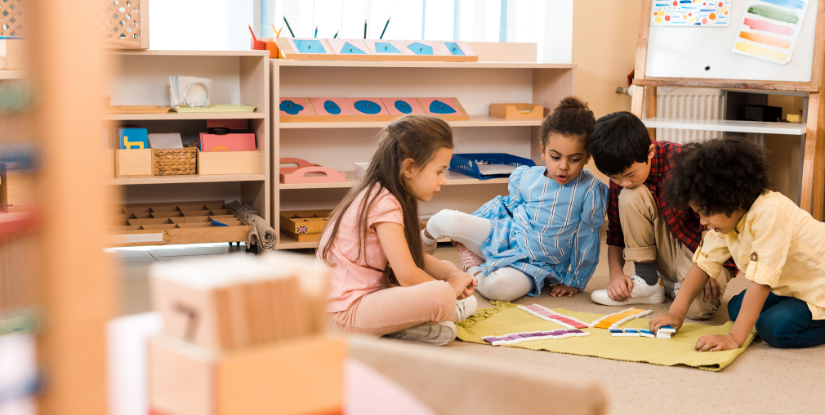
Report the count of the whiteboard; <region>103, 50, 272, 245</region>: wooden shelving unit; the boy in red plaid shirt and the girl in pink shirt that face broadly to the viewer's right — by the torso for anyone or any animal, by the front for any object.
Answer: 1

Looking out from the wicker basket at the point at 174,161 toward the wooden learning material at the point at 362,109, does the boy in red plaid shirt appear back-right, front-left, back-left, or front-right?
front-right

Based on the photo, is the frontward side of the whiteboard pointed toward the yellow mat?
yes

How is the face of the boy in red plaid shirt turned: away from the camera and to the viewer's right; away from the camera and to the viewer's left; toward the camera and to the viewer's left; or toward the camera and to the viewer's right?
toward the camera and to the viewer's left

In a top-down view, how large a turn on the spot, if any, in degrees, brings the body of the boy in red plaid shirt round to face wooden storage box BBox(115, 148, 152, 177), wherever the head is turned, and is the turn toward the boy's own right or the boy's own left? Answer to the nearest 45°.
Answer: approximately 45° to the boy's own right

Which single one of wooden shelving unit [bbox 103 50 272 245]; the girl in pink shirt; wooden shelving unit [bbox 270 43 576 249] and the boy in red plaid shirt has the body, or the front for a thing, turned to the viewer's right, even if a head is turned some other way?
the girl in pink shirt

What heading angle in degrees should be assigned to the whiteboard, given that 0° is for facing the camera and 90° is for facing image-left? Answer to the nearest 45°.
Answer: approximately 0°

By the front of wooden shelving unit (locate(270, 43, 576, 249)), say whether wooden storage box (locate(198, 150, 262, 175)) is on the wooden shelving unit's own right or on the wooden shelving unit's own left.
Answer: on the wooden shelving unit's own right

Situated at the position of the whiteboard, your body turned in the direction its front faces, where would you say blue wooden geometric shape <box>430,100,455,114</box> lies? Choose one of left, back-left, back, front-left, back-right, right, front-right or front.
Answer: right

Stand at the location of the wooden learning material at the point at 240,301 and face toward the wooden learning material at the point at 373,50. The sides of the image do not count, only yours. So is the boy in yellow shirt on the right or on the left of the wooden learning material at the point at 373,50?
right

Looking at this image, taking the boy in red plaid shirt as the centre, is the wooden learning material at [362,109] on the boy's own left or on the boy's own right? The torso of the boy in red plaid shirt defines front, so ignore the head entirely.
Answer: on the boy's own right

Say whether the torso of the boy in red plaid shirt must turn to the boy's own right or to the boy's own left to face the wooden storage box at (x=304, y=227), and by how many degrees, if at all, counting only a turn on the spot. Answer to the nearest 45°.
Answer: approximately 45° to the boy's own right

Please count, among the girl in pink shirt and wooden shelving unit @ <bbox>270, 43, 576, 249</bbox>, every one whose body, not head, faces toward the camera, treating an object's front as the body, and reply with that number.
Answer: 1

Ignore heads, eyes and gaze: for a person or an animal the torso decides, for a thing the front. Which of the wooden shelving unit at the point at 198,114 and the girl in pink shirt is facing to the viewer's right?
the girl in pink shirt

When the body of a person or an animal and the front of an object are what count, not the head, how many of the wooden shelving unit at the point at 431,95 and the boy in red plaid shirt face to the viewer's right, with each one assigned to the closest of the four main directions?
0

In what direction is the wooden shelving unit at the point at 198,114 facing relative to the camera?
toward the camera

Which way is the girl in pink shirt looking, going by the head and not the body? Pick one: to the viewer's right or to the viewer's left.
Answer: to the viewer's right
